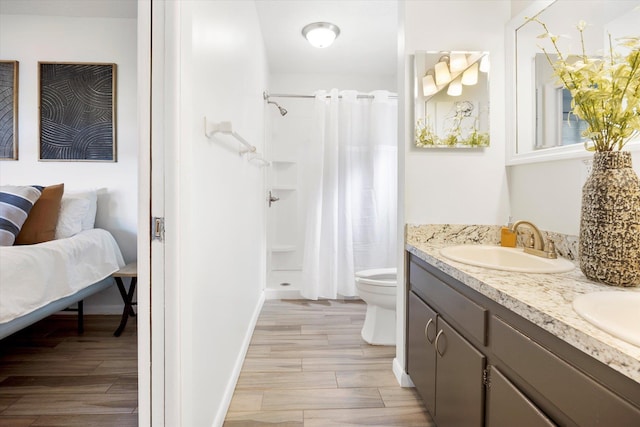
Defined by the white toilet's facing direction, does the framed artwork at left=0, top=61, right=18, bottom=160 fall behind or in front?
in front

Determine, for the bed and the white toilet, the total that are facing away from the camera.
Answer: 0

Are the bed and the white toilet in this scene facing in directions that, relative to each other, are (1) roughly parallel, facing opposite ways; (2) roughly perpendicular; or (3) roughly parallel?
roughly perpendicular

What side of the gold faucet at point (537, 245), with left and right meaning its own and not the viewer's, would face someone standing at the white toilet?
right

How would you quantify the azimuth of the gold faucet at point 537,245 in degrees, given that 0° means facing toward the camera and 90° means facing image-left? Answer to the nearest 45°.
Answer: approximately 45°
